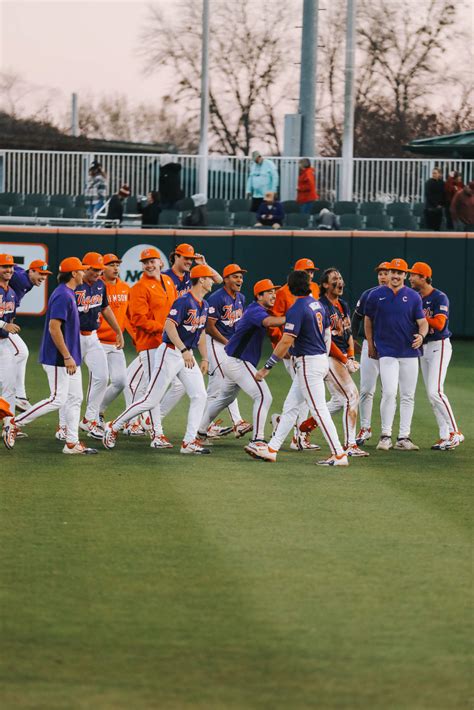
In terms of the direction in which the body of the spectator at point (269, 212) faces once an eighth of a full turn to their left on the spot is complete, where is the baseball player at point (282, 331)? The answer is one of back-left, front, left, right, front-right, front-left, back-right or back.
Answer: front-right

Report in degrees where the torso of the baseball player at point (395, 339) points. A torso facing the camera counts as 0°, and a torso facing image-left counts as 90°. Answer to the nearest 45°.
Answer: approximately 0°

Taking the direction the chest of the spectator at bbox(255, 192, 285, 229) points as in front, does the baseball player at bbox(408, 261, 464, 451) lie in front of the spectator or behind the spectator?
in front

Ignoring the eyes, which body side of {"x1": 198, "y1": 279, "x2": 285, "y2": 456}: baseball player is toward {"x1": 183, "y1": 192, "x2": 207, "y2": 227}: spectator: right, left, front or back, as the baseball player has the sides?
left

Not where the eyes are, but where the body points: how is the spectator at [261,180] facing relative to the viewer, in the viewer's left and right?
facing the viewer and to the left of the viewer

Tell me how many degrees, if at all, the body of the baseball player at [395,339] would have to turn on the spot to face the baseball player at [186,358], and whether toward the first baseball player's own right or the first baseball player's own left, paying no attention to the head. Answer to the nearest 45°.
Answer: approximately 45° to the first baseball player's own right

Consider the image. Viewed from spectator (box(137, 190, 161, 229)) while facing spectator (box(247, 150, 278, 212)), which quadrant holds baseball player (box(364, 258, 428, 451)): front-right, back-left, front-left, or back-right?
back-right

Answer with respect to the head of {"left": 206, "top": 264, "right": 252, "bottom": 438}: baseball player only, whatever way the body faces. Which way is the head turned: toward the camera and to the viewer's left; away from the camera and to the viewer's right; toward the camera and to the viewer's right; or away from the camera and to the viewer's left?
toward the camera and to the viewer's right

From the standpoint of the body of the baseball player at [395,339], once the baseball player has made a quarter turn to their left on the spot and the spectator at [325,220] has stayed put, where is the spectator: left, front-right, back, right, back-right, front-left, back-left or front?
left
